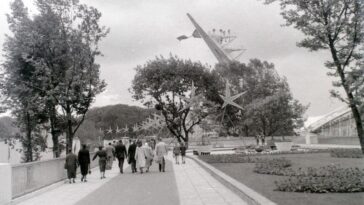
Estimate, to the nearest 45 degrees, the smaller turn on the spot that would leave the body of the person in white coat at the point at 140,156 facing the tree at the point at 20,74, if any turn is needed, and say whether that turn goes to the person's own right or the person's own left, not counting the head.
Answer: approximately 45° to the person's own left

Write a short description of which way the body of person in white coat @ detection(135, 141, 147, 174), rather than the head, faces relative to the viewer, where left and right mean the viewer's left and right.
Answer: facing away from the viewer

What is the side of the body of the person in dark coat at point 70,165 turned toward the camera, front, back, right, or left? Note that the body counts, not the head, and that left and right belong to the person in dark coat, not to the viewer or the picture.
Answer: back

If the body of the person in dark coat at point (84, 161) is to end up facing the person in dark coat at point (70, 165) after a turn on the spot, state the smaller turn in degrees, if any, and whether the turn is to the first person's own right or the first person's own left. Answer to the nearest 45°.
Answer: approximately 135° to the first person's own left

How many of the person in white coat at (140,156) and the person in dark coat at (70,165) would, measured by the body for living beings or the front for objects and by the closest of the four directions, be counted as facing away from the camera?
2

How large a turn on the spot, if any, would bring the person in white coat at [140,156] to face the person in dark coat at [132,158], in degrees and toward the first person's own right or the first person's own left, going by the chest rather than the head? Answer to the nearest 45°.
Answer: approximately 45° to the first person's own left

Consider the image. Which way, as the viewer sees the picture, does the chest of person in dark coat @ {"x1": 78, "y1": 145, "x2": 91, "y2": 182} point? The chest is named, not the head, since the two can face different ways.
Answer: away from the camera
